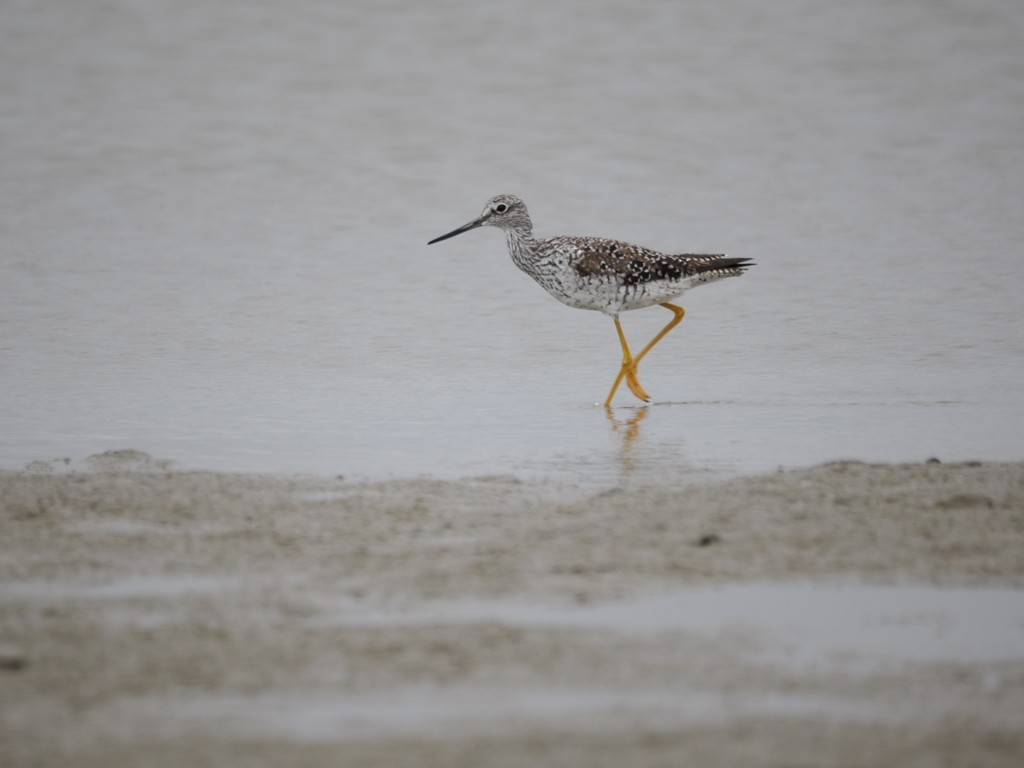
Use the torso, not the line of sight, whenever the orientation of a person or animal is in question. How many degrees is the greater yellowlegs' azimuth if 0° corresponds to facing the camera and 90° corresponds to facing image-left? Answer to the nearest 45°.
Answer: approximately 90°
